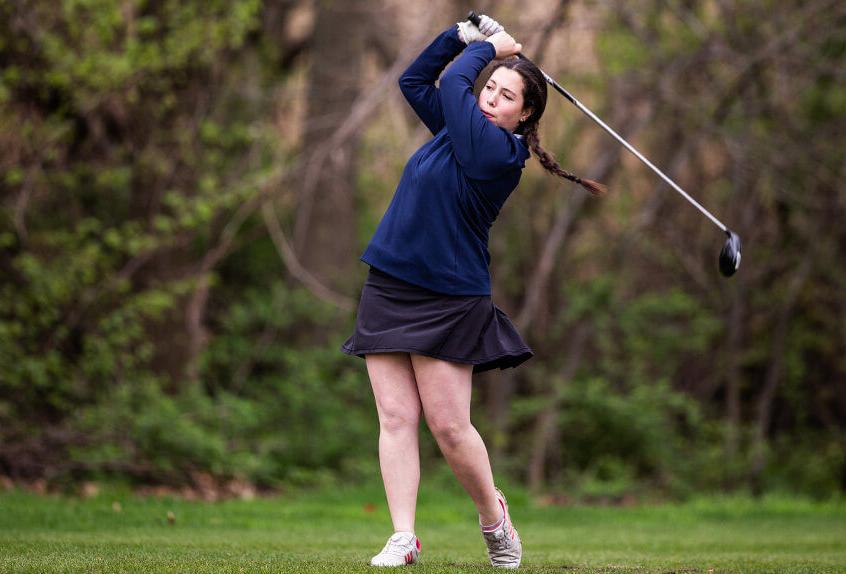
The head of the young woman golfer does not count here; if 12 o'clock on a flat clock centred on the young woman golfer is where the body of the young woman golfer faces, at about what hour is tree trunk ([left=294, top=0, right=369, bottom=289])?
The tree trunk is roughly at 4 o'clock from the young woman golfer.

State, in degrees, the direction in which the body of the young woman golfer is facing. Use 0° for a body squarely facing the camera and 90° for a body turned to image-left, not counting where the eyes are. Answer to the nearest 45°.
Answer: approximately 45°
